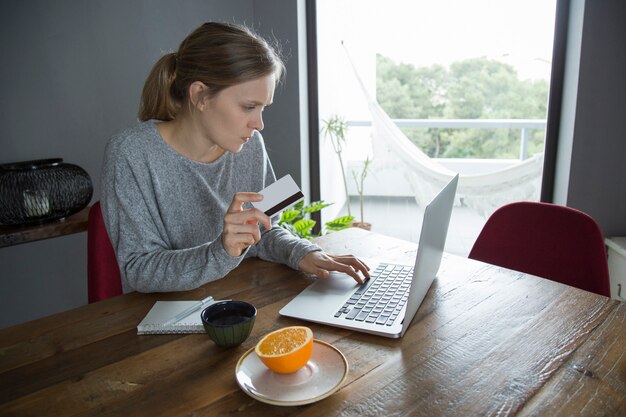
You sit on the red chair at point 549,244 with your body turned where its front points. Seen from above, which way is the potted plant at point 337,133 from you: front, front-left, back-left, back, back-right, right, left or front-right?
right

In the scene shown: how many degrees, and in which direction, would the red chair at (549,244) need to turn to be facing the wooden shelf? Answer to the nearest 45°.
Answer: approximately 45° to its right

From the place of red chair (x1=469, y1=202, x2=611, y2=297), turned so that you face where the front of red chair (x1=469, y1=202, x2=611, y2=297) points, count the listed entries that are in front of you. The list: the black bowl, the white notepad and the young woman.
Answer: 3

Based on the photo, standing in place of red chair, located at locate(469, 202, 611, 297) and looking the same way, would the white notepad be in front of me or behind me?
in front

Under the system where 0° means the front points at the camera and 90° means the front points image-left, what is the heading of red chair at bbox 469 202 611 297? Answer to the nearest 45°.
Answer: approximately 45°

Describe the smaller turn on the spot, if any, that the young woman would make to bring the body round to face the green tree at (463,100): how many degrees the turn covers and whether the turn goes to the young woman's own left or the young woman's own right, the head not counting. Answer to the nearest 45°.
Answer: approximately 90° to the young woman's own left
